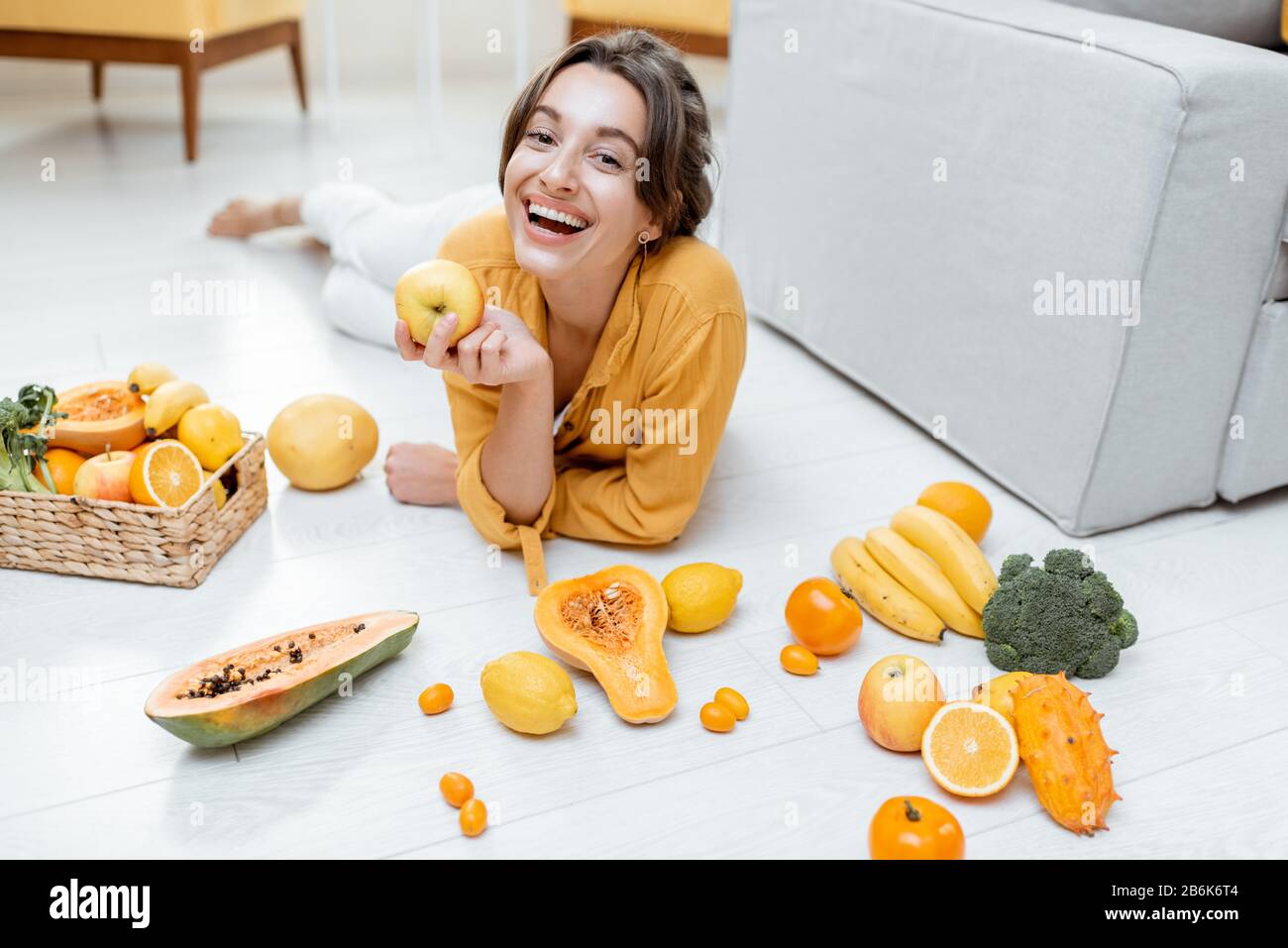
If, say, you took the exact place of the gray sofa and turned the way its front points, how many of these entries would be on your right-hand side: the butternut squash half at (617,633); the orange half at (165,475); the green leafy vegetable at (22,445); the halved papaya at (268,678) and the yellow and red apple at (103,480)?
5

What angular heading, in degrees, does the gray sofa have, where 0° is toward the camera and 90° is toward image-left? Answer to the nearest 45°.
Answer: approximately 315°

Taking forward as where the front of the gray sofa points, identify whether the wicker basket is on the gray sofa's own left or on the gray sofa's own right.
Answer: on the gray sofa's own right

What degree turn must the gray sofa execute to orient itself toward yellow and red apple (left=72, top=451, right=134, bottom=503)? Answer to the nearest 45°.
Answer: approximately 90° to its right

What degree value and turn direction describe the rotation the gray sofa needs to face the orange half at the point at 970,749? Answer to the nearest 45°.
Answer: approximately 45° to its right

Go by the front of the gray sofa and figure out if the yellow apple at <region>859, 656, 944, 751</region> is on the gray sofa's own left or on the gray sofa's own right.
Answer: on the gray sofa's own right

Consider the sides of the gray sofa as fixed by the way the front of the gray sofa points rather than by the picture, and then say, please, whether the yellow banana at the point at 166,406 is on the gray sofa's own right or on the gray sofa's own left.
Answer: on the gray sofa's own right

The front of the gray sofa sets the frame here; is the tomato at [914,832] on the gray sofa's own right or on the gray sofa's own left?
on the gray sofa's own right

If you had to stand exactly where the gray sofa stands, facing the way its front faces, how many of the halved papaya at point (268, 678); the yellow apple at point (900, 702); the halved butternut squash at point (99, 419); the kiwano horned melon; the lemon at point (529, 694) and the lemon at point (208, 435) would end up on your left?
0

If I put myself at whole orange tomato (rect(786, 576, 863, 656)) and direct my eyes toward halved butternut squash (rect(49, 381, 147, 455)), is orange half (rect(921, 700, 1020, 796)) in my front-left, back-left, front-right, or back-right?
back-left

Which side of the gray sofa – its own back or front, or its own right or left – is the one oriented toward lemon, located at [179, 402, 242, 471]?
right

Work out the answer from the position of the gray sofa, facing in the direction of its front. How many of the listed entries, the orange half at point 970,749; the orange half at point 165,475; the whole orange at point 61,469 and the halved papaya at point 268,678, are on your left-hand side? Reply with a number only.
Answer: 0

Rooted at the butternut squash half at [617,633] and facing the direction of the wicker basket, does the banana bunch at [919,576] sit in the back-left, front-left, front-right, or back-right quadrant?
back-right

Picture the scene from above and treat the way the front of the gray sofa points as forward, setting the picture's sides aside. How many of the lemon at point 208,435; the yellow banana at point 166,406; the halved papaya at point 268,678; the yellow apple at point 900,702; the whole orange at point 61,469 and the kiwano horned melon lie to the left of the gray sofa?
0

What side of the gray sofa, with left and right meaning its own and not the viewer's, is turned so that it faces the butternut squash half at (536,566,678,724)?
right

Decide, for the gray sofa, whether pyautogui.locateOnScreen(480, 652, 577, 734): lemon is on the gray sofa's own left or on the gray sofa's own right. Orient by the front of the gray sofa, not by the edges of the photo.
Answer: on the gray sofa's own right

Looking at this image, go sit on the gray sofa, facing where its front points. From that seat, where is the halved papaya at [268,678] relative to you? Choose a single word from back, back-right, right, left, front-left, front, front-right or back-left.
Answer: right

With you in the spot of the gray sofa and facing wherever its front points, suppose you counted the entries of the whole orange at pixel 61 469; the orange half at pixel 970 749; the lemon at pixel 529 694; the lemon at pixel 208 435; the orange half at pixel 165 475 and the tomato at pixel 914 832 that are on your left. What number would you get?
0
